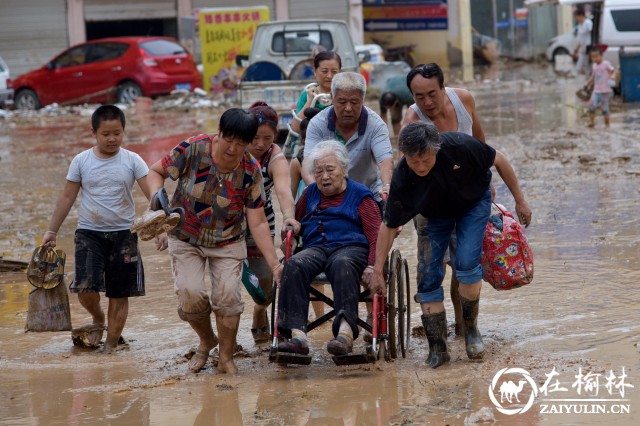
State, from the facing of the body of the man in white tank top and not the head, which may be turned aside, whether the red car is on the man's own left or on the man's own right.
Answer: on the man's own right

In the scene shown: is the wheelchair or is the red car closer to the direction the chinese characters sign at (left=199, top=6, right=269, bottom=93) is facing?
the wheelchair

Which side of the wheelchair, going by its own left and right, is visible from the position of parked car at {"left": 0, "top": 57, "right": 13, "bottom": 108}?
back

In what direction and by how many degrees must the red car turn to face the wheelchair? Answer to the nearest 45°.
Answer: approximately 135° to its left

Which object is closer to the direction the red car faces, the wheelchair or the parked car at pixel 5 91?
the parked car

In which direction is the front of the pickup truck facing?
away from the camera

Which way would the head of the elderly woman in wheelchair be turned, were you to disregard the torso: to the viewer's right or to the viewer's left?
to the viewer's left

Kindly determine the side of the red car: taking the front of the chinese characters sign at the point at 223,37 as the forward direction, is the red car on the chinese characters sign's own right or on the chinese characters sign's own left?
on the chinese characters sign's own right

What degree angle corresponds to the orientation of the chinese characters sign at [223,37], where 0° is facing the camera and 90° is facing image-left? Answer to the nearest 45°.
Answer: approximately 0°

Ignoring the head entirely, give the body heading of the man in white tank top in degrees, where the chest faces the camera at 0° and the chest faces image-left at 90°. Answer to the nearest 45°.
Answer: approximately 45°

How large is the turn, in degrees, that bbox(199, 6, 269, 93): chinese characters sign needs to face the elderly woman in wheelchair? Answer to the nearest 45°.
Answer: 0° — it already faces them
